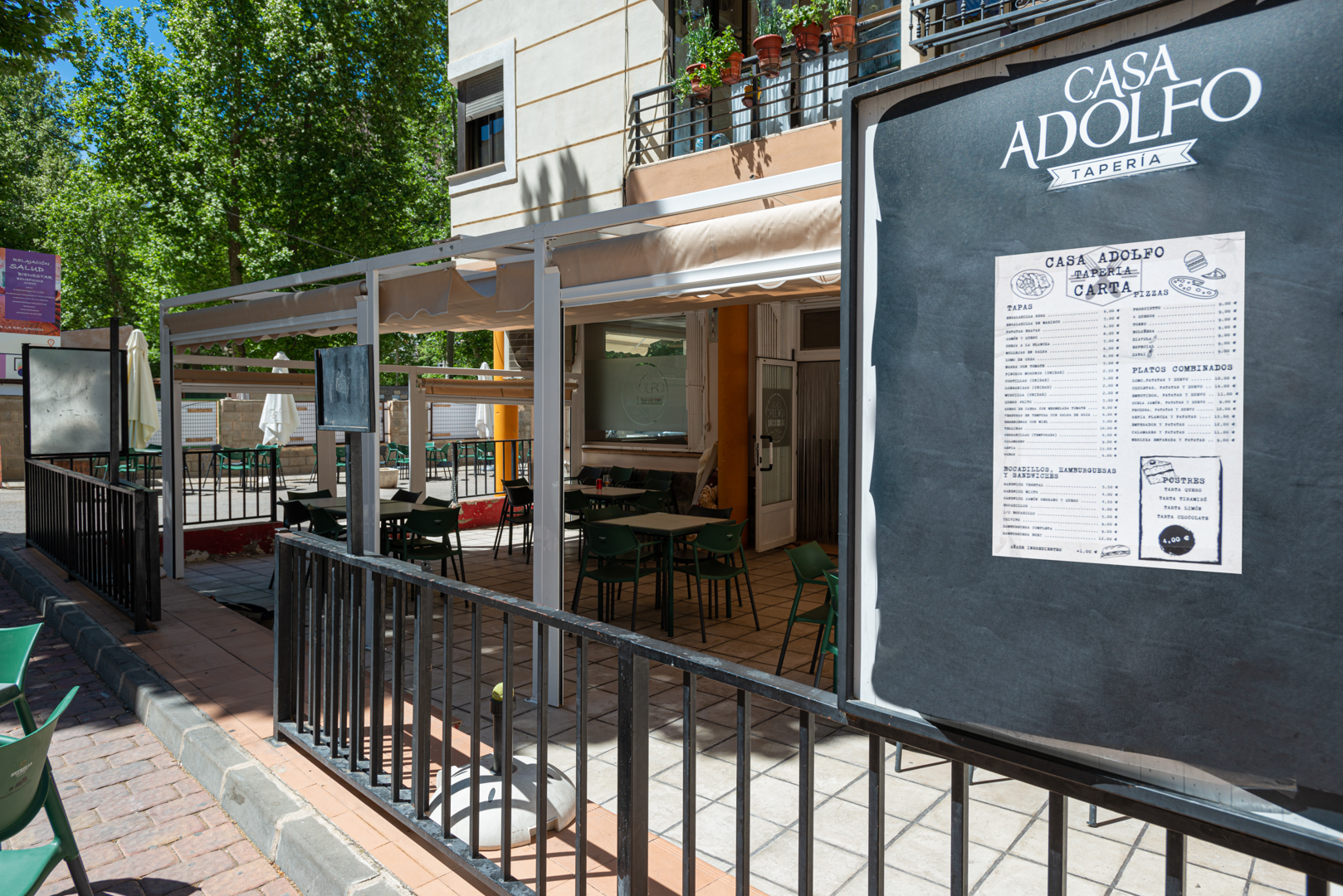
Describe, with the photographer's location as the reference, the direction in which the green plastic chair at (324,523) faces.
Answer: facing away from the viewer and to the right of the viewer

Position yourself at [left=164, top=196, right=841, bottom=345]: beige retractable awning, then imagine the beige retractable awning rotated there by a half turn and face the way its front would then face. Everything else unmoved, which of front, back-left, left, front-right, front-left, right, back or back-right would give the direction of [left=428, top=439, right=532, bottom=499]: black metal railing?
front-left

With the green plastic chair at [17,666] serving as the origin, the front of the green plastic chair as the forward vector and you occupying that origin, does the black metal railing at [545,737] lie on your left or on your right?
on your left

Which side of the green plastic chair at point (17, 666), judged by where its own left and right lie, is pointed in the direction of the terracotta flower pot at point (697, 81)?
back

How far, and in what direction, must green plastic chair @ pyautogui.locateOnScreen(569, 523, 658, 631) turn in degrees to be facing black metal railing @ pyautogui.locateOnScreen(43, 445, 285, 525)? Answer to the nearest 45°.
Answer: approximately 90° to its left

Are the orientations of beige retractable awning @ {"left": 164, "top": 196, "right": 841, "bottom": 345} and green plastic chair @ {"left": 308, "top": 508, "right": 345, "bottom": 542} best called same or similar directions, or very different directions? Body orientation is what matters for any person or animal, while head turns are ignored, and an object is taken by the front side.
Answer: very different directions

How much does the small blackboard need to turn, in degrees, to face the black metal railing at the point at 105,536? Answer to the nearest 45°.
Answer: approximately 90° to its right

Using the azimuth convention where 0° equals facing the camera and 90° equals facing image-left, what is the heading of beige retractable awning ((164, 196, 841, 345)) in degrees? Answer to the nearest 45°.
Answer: approximately 45°

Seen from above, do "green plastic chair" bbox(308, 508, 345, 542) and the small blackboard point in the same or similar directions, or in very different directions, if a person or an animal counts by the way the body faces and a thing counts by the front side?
very different directions

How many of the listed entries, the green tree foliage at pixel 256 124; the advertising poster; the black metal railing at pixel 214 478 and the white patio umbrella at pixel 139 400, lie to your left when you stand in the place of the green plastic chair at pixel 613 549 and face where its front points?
4

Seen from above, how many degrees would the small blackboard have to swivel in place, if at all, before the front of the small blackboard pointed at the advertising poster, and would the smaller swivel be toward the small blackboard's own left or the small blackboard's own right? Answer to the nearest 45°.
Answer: approximately 135° to the small blackboard's own right

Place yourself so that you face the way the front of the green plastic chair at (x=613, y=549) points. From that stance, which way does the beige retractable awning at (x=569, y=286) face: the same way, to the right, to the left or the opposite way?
the opposite way

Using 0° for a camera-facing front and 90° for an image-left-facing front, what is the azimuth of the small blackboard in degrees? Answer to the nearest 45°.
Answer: approximately 45°

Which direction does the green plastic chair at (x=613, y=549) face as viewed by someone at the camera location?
facing away from the viewer and to the right of the viewer
